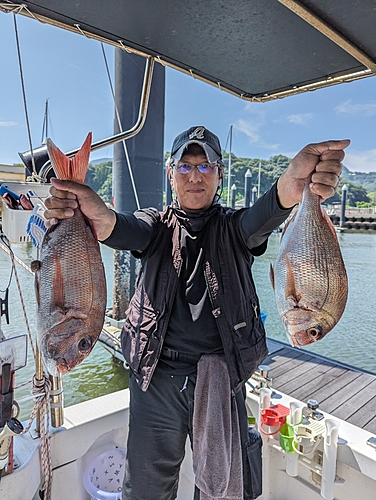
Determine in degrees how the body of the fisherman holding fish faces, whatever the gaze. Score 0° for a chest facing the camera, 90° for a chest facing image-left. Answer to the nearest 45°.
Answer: approximately 0°

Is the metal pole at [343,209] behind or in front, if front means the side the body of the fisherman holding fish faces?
behind

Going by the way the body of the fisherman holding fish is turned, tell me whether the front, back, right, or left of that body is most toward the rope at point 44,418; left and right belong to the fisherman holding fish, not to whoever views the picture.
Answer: right
